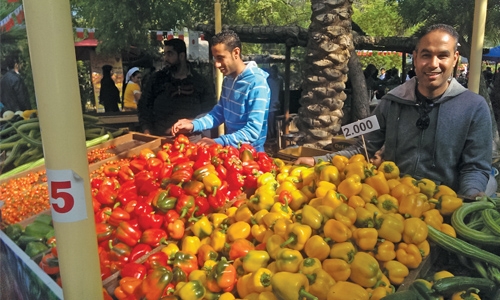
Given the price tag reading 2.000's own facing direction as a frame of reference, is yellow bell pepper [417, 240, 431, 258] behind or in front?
in front

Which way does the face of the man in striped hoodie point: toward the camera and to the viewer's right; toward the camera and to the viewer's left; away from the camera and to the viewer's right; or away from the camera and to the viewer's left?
toward the camera and to the viewer's left

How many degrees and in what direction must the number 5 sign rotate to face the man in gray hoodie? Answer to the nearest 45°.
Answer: approximately 90° to its left

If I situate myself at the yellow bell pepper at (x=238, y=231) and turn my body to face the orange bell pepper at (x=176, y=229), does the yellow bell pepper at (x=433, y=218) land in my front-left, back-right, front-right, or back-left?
back-right

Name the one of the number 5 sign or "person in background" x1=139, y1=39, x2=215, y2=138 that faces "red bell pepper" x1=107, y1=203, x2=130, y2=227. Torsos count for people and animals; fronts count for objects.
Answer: the person in background

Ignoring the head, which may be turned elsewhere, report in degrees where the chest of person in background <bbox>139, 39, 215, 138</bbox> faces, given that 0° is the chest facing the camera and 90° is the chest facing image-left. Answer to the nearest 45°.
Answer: approximately 0°

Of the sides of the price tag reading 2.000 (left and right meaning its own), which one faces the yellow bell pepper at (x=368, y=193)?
front

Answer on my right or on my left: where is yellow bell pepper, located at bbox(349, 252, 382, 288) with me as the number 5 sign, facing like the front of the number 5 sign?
on my left

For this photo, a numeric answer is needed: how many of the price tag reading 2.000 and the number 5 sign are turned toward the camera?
2
